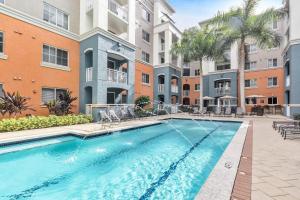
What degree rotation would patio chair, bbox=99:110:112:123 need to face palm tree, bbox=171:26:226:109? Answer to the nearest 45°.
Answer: approximately 90° to its left

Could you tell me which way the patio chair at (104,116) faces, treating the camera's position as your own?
facing the viewer and to the right of the viewer

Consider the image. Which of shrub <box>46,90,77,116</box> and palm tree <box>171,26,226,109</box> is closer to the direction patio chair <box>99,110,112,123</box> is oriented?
the palm tree

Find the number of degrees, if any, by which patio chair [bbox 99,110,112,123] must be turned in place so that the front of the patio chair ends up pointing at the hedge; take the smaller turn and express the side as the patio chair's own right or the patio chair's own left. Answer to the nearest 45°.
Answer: approximately 90° to the patio chair's own right

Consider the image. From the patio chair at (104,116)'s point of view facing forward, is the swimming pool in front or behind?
in front

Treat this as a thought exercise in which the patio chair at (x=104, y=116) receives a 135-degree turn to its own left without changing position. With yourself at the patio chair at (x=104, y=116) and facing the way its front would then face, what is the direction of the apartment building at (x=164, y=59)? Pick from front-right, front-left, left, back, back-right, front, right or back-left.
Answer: front-right

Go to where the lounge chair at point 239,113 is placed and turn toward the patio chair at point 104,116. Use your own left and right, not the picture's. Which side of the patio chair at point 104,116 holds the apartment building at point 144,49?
right

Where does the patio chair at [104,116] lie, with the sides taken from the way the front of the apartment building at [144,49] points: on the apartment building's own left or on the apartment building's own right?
on the apartment building's own right

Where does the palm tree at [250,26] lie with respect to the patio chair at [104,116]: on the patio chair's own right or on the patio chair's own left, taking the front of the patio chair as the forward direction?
on the patio chair's own left

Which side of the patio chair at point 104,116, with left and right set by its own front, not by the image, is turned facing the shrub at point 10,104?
right

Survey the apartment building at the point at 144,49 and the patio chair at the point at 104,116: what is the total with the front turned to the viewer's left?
0
